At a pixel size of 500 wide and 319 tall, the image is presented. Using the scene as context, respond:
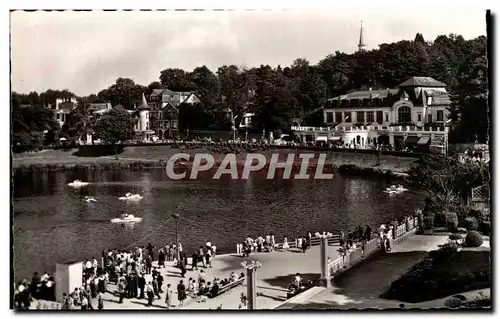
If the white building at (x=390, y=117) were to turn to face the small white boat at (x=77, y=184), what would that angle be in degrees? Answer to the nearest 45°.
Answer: approximately 45° to its right

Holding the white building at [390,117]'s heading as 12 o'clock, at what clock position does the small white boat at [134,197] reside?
The small white boat is roughly at 1 o'clock from the white building.

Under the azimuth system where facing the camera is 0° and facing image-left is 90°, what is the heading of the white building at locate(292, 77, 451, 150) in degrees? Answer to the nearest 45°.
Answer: approximately 45°

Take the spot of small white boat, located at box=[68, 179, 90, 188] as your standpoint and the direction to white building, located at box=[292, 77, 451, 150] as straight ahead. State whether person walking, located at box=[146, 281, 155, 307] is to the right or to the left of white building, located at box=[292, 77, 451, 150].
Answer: right

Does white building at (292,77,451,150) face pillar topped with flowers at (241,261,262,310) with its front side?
yes

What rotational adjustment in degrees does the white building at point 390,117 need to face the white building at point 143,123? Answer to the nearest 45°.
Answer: approximately 45° to its right

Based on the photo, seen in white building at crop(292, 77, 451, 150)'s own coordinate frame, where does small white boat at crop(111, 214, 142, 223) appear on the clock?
The small white boat is roughly at 1 o'clock from the white building.
